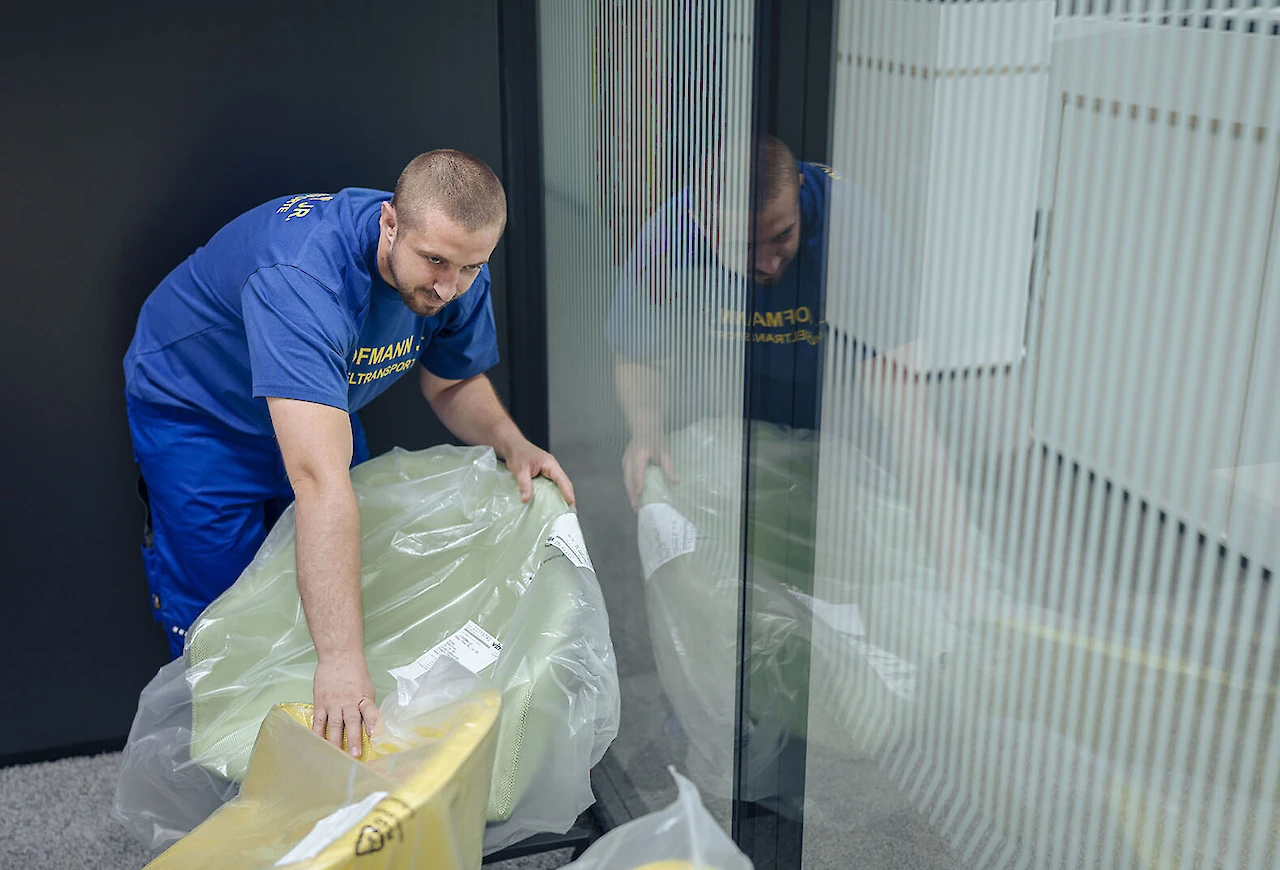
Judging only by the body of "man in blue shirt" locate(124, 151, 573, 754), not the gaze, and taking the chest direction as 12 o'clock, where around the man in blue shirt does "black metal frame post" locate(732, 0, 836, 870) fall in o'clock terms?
The black metal frame post is roughly at 12 o'clock from the man in blue shirt.

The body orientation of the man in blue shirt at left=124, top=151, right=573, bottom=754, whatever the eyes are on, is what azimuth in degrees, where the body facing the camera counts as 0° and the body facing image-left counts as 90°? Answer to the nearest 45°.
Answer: approximately 315°
